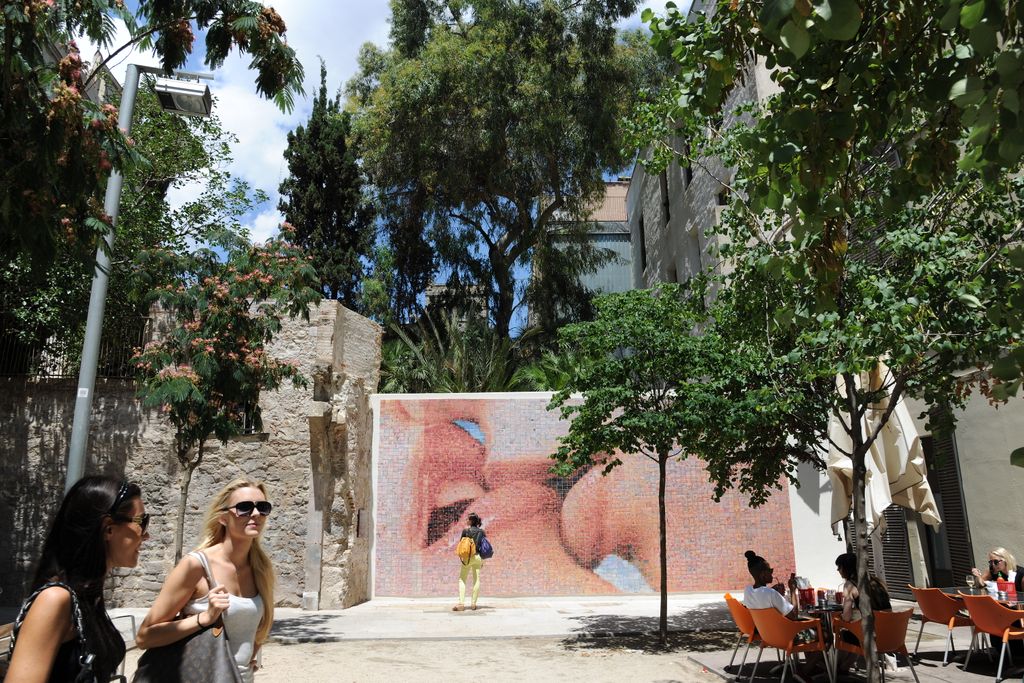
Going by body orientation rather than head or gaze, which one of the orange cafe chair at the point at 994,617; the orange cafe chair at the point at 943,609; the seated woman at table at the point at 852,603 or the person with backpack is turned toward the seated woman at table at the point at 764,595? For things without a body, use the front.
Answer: the seated woman at table at the point at 852,603

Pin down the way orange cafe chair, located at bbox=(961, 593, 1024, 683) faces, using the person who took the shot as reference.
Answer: facing away from the viewer and to the right of the viewer

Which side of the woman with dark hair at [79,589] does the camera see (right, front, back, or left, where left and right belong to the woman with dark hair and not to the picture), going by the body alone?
right

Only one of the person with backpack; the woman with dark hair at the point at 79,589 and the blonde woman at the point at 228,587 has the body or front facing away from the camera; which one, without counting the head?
the person with backpack

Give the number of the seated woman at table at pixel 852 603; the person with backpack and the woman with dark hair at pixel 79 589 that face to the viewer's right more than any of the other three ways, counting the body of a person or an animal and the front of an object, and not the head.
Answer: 1

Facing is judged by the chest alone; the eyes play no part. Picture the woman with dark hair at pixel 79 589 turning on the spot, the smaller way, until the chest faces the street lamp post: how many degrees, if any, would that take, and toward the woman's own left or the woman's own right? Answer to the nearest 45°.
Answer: approximately 90° to the woman's own left

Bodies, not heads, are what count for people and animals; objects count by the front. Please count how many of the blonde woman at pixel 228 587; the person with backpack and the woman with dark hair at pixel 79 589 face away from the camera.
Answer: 1

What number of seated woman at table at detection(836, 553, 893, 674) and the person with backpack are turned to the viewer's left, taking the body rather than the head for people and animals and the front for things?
1

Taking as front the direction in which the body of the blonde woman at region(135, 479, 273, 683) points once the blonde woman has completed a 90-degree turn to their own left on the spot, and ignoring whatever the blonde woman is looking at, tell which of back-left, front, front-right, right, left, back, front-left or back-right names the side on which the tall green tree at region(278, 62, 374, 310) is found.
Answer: front-left

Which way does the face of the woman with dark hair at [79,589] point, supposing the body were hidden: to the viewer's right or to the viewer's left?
to the viewer's right

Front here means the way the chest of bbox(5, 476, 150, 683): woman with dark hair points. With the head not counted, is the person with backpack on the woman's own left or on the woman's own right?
on the woman's own left

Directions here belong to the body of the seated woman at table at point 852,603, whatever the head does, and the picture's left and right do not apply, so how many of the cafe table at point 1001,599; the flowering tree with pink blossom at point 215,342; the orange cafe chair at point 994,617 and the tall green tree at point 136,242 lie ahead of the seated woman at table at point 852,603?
2

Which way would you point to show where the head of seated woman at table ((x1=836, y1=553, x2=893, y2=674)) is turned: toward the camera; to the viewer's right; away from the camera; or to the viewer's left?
to the viewer's left

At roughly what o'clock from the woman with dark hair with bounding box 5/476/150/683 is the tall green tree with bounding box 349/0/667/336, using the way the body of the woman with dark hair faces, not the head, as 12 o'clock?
The tall green tree is roughly at 10 o'clock from the woman with dark hair.

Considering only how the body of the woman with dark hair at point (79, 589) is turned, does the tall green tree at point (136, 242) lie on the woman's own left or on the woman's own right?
on the woman's own left

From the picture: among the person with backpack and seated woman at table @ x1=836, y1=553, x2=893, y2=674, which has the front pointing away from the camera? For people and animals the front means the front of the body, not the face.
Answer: the person with backpack

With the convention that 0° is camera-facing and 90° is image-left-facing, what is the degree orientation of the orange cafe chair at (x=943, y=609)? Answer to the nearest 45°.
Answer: approximately 225°
